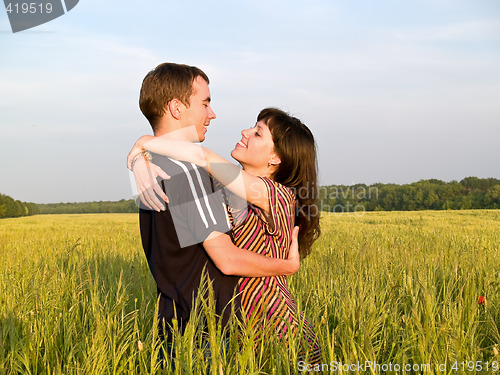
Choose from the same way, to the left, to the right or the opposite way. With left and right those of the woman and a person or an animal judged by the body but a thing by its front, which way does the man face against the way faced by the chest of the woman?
the opposite way

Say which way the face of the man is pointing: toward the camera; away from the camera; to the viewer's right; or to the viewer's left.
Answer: to the viewer's right

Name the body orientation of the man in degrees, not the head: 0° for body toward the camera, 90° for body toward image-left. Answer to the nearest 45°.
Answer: approximately 270°

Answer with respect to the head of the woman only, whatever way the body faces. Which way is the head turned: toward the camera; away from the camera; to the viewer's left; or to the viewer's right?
to the viewer's left

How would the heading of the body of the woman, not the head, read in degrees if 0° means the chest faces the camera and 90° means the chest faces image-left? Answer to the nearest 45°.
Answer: approximately 90°
